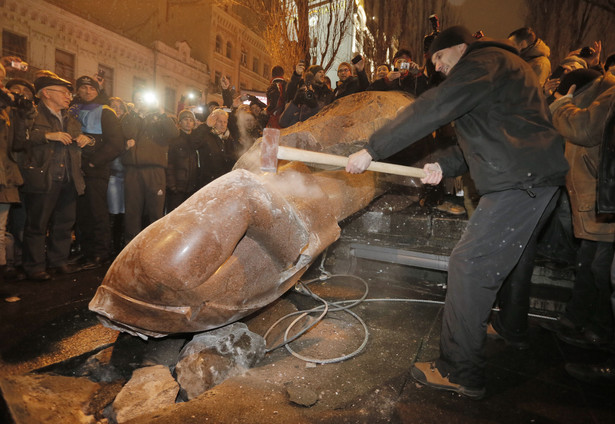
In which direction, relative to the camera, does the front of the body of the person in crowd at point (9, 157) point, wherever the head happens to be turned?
to the viewer's right

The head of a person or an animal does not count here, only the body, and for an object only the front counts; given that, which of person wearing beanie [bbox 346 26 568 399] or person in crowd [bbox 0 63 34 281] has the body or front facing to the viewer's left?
the person wearing beanie

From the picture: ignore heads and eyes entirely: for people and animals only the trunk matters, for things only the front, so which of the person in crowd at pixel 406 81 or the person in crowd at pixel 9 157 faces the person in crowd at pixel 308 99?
the person in crowd at pixel 9 157

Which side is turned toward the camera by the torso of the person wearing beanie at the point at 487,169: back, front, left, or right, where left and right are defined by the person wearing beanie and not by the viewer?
left

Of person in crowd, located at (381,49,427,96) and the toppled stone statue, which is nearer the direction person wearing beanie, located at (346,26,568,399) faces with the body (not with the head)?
the toppled stone statue

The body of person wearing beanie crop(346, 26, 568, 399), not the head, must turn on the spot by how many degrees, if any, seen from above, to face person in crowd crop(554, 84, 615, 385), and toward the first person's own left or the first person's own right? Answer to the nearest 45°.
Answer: approximately 135° to the first person's own right

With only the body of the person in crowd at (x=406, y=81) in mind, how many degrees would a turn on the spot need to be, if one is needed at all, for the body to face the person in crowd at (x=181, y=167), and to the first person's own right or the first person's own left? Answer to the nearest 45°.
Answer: approximately 90° to the first person's own right

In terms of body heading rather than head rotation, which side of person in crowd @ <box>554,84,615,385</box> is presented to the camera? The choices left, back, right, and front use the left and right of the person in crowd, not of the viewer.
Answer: left

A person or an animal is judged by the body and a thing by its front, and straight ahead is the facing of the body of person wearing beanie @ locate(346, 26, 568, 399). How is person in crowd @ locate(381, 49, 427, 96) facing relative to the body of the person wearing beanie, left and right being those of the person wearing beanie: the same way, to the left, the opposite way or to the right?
to the left

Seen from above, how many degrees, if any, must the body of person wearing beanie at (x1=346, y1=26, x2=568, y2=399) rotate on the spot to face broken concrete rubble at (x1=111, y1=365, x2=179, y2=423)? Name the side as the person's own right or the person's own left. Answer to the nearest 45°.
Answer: approximately 45° to the person's own left

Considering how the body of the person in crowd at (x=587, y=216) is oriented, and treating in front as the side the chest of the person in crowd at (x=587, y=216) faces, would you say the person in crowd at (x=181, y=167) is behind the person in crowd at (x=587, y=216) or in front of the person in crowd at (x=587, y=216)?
in front

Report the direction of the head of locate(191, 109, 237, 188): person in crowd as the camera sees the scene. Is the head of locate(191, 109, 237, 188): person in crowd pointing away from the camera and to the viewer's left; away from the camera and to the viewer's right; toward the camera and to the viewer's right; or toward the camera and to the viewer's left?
toward the camera and to the viewer's right
